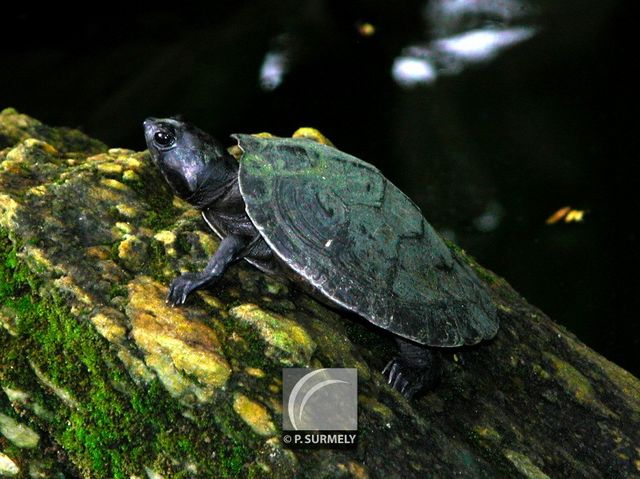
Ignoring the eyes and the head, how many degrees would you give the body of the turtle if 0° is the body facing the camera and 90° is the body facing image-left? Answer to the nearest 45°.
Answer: approximately 90°

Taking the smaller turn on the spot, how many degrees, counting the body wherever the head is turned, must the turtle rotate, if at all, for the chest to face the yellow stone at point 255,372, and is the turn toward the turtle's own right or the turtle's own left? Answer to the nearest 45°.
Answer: approximately 45° to the turtle's own left
